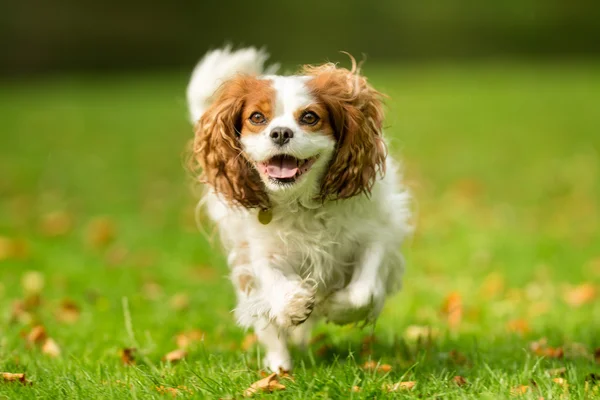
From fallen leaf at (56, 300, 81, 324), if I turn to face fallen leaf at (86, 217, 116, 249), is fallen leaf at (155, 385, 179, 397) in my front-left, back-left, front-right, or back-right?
back-right

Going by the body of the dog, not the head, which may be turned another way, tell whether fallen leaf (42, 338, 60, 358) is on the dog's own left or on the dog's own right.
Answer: on the dog's own right

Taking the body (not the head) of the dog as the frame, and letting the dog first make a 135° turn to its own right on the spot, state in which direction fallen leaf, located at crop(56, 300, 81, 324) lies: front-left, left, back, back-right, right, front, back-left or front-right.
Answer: front

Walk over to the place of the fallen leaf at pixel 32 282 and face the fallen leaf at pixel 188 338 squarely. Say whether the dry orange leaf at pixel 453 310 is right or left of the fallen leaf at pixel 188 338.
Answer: left

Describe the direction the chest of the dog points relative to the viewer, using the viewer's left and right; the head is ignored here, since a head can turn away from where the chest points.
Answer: facing the viewer

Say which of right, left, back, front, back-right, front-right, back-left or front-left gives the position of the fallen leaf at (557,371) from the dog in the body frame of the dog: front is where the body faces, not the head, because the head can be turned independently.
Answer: left

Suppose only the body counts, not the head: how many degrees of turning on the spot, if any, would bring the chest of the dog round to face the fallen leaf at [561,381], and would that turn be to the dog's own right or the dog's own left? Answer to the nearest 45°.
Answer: approximately 90° to the dog's own left

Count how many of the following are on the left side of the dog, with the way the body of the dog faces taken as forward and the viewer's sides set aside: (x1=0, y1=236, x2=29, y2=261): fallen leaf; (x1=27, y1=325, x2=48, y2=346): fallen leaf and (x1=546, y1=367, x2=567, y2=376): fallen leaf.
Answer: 1

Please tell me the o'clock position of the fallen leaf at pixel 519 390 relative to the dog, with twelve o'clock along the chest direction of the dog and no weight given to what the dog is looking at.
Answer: The fallen leaf is roughly at 10 o'clock from the dog.

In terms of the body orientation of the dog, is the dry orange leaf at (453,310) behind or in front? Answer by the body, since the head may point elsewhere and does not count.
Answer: behind

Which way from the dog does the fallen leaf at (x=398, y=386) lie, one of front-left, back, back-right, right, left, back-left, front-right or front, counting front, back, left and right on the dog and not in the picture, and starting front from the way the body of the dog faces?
front-left

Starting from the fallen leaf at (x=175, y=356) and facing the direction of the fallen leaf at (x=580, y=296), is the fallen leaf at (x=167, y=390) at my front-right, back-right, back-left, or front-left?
back-right

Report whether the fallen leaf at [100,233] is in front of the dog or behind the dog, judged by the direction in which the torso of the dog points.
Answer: behind

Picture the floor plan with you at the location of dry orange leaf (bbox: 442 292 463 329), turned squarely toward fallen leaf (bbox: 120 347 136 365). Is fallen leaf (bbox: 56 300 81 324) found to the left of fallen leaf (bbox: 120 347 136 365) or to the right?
right

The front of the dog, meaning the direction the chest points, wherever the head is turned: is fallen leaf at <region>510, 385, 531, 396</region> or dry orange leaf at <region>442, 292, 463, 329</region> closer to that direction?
the fallen leaf
